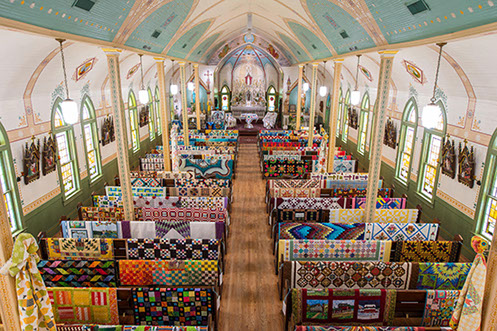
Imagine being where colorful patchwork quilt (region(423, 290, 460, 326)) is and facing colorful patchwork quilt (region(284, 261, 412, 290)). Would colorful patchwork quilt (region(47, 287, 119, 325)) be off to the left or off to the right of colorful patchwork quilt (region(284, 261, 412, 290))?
left

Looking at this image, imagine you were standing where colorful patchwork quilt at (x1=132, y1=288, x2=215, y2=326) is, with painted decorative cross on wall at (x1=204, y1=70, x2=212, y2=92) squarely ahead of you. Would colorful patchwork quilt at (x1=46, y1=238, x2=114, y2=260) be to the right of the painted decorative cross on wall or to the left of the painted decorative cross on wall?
left

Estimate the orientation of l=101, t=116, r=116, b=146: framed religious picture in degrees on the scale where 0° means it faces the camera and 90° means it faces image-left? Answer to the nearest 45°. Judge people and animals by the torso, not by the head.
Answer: approximately 315°

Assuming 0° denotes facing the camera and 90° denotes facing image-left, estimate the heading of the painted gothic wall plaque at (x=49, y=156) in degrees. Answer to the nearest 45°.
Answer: approximately 315°

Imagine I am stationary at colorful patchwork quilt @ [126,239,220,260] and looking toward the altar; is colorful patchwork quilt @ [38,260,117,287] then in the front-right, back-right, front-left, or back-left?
back-left

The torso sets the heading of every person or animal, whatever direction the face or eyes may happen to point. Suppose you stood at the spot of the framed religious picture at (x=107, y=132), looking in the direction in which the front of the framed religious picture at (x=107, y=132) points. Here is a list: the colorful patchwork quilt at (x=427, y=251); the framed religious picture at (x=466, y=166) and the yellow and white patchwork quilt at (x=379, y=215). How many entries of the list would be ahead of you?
3

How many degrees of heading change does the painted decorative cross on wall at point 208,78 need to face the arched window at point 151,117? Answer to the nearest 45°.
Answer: approximately 45° to its right

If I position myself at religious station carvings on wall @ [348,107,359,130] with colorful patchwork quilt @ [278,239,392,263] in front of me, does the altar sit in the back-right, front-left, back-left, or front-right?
back-right

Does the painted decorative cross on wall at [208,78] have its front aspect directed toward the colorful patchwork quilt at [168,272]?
yes

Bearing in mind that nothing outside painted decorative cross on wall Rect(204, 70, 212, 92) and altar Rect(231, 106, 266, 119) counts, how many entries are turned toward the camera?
2

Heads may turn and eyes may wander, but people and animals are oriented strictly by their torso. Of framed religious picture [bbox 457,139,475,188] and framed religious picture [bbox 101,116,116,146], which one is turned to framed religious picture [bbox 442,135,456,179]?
framed religious picture [bbox 101,116,116,146]

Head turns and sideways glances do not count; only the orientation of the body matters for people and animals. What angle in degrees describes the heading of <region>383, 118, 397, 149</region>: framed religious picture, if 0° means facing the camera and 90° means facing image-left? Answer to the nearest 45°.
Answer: approximately 45°

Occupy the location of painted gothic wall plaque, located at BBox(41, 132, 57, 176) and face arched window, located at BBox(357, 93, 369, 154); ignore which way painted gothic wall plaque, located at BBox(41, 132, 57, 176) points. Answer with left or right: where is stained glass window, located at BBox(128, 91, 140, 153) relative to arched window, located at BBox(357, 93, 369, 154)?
left

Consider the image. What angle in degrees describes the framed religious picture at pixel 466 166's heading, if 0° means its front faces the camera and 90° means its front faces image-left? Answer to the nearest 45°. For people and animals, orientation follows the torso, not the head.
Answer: approximately 45°

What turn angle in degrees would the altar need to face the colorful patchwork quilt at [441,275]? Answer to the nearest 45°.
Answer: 0° — it already faces it

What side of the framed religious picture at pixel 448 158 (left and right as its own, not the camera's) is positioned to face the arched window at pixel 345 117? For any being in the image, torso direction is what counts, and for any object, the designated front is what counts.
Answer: right
